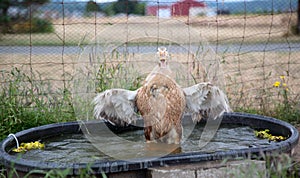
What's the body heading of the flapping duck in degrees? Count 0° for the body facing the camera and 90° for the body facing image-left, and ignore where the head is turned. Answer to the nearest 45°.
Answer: approximately 0°
